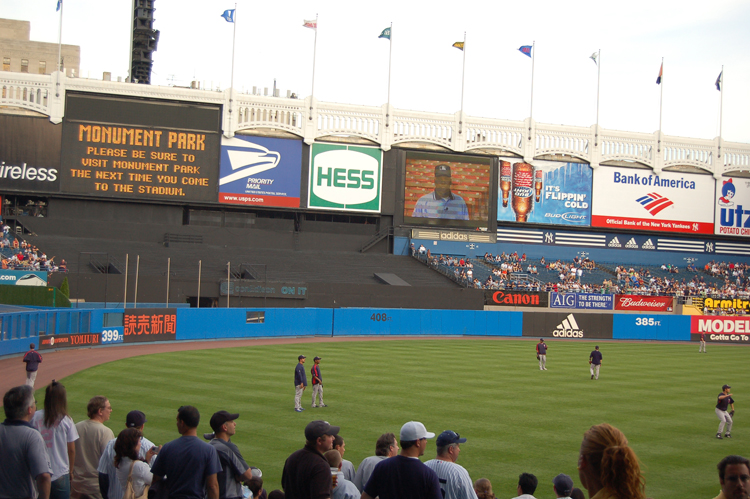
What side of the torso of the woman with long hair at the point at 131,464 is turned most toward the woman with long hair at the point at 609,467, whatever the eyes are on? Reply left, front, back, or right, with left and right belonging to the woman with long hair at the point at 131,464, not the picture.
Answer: right

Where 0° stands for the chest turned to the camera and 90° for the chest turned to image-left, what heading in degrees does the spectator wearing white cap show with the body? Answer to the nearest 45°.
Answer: approximately 225°

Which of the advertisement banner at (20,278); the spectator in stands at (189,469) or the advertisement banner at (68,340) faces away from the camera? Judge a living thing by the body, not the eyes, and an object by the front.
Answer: the spectator in stands

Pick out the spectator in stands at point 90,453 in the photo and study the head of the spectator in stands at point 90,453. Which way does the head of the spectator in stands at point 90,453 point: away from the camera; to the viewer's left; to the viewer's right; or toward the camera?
to the viewer's right

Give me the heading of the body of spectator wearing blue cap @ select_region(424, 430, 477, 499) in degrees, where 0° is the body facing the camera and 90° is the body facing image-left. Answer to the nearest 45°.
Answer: approximately 225°

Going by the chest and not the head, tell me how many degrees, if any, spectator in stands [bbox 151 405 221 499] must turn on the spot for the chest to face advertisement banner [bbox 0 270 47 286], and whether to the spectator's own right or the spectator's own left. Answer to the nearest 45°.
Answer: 0° — they already face it

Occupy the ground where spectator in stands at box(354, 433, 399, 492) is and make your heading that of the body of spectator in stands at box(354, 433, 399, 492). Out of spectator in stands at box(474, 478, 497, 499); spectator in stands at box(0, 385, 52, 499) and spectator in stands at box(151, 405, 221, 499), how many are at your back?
2

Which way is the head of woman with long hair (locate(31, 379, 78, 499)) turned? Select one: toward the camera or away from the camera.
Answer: away from the camera

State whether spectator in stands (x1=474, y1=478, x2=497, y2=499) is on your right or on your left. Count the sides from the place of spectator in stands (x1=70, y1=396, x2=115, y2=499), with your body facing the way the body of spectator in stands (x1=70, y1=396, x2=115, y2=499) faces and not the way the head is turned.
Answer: on your right

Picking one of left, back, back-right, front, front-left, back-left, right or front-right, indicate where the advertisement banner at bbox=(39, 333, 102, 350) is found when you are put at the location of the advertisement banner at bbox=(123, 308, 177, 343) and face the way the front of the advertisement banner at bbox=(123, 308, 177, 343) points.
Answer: front-right

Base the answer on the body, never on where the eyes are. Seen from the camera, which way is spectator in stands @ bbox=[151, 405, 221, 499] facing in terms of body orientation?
away from the camera

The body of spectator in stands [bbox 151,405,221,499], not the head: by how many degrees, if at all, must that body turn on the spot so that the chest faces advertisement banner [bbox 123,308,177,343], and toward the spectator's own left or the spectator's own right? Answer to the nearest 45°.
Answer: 0° — they already face it
